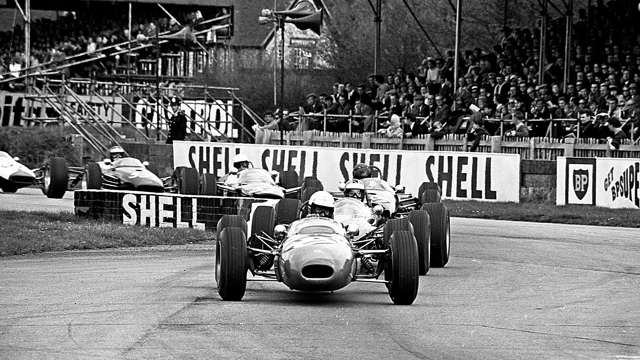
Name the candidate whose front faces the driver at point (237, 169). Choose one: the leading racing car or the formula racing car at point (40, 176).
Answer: the formula racing car

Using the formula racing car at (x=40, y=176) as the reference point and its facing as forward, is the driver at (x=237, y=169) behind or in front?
in front

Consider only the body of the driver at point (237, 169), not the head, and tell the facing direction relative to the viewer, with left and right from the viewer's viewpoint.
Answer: facing the viewer and to the right of the viewer

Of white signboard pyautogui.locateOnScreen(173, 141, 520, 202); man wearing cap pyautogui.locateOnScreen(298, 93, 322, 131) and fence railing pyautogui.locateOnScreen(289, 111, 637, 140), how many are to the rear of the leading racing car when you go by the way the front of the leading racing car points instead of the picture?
3

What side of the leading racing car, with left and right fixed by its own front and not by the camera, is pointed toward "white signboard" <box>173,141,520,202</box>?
back

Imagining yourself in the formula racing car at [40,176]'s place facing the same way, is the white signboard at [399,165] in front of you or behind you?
in front

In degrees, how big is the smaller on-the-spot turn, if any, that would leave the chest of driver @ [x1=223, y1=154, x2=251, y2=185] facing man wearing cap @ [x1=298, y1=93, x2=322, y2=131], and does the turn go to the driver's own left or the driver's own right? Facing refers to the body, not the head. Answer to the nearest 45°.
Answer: approximately 135° to the driver's own left

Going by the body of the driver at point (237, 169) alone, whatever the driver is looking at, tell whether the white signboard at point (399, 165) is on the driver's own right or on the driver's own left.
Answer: on the driver's own left

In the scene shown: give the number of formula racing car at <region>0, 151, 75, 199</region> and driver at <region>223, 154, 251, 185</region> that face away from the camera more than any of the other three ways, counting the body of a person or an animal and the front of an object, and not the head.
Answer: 0
